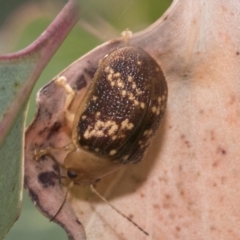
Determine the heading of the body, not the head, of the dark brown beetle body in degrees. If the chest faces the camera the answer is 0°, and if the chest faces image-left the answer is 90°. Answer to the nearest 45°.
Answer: approximately 45°
